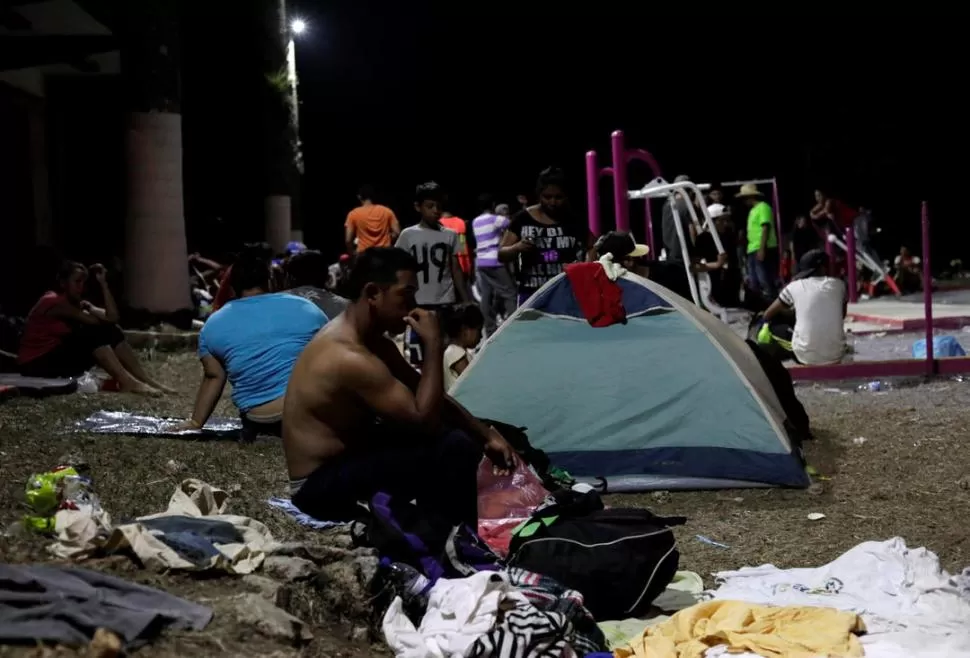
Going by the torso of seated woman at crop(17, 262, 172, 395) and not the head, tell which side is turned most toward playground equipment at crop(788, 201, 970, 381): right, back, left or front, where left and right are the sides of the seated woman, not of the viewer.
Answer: front

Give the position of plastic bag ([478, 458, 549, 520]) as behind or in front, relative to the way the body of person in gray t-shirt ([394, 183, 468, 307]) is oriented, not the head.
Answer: in front

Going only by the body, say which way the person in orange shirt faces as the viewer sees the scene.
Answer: away from the camera

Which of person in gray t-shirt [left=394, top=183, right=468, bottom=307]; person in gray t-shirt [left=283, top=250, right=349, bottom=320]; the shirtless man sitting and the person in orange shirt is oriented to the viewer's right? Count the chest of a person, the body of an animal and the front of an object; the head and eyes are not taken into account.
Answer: the shirtless man sitting

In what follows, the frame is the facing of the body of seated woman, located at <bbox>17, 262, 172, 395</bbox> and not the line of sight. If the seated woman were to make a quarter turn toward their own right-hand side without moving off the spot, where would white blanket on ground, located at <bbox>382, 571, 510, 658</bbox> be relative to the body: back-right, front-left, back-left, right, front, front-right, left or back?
front

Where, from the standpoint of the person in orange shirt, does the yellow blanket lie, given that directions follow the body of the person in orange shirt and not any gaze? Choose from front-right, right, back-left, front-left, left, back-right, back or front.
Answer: back

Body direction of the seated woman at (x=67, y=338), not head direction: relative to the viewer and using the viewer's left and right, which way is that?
facing to the right of the viewer

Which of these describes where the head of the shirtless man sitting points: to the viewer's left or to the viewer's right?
to the viewer's right

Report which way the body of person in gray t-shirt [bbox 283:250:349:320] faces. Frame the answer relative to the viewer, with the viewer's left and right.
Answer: facing away from the viewer

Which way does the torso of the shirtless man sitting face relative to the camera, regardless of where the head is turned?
to the viewer's right
